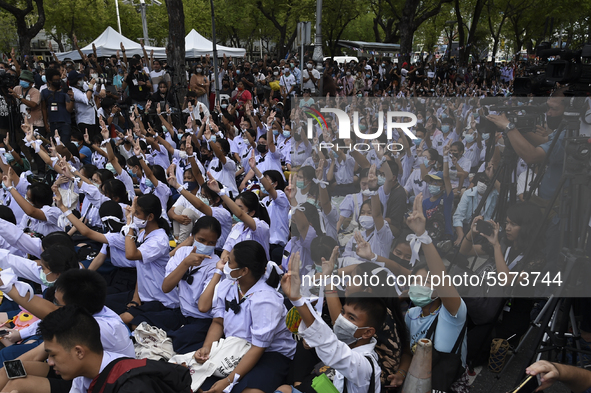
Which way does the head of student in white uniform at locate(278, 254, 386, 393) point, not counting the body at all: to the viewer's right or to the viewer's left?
to the viewer's left

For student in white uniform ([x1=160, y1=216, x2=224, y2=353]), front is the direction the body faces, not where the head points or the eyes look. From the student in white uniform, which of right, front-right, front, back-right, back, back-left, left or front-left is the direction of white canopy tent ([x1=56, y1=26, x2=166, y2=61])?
back-right

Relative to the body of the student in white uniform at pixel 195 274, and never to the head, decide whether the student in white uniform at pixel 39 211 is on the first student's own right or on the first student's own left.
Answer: on the first student's own right

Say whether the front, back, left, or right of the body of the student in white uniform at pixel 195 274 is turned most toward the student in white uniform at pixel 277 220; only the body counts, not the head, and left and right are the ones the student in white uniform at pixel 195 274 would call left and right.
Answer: back

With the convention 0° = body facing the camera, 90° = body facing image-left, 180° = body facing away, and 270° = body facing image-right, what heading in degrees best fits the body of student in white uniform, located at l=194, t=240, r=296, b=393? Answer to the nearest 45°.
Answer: approximately 45°

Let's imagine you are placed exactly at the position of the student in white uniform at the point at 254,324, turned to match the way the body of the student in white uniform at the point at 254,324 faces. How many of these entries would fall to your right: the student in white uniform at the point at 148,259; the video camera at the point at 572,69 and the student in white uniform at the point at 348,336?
1

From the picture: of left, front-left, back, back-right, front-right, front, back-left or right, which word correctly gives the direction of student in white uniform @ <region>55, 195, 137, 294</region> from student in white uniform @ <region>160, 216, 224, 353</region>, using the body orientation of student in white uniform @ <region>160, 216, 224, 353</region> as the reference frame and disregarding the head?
right

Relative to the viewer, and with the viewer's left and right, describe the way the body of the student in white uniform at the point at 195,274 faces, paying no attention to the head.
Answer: facing the viewer and to the left of the viewer

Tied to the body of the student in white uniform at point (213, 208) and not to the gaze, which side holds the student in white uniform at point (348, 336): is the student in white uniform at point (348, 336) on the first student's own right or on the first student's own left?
on the first student's own left
